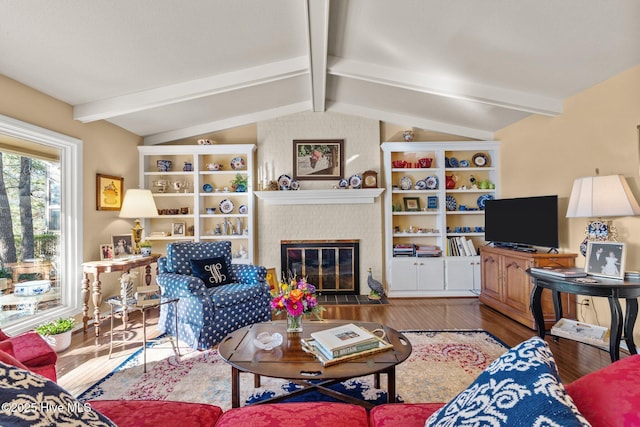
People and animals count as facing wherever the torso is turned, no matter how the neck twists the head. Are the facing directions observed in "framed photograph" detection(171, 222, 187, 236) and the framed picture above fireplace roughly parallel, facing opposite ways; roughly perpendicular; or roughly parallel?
roughly parallel

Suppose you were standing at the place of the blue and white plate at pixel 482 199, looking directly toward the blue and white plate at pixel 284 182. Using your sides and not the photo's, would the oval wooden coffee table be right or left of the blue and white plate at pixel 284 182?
left

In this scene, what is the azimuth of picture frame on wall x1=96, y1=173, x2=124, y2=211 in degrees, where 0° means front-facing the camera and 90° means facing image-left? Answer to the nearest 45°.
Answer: approximately 315°

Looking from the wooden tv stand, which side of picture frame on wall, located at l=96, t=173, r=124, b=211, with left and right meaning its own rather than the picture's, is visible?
front

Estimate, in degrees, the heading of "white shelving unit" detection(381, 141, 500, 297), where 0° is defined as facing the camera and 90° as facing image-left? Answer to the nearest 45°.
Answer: approximately 0°

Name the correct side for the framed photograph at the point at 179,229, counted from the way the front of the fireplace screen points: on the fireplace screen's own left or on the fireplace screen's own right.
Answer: on the fireplace screen's own right

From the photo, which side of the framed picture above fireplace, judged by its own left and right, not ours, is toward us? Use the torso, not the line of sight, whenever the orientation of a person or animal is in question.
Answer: front

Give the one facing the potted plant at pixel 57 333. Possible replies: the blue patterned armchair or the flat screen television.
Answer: the flat screen television

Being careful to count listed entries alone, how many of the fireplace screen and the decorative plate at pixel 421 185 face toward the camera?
2

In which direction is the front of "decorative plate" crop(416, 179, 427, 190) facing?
toward the camera

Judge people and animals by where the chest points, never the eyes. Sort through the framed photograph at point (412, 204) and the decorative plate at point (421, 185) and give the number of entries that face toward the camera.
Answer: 2

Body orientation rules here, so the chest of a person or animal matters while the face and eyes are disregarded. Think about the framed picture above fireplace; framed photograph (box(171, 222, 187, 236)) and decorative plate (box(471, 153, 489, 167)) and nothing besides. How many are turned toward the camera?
3

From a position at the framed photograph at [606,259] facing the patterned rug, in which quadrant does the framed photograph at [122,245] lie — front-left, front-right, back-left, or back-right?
front-right

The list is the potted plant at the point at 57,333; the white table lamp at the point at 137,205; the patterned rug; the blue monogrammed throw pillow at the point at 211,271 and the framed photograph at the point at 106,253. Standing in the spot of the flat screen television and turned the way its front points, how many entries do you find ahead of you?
5

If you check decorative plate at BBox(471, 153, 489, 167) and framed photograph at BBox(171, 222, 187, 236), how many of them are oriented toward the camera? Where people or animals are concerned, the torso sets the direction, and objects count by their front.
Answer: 2

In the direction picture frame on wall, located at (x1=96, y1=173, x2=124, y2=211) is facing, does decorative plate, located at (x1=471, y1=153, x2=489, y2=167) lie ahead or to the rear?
ahead

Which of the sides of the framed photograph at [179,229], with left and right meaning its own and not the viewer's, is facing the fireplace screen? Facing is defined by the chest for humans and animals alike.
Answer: left

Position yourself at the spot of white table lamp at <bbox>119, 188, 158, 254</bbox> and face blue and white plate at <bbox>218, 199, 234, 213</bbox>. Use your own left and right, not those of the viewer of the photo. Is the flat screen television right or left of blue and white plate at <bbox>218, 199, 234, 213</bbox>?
right

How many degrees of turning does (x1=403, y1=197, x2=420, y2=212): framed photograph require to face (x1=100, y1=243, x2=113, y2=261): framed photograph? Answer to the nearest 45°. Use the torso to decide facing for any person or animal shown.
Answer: approximately 45° to its right

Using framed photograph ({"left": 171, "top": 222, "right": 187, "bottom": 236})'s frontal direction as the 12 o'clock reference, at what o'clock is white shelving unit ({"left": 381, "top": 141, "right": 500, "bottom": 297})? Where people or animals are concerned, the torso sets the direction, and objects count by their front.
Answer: The white shelving unit is roughly at 10 o'clock from the framed photograph.
